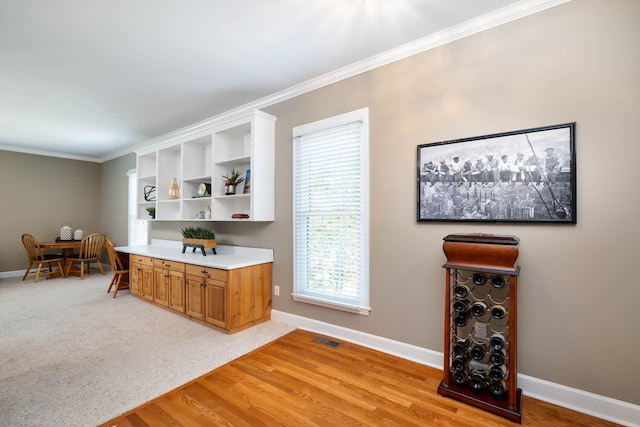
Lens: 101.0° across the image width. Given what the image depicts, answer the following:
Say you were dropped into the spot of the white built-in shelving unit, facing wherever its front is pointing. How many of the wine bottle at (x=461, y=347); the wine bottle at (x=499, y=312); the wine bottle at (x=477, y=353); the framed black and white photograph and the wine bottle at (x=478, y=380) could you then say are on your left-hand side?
5

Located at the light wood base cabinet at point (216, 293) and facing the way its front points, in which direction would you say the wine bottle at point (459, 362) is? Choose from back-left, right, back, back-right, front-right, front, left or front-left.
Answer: left

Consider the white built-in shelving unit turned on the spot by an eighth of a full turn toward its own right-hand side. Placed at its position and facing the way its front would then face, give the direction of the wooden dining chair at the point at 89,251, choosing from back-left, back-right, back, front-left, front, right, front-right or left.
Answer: front-right

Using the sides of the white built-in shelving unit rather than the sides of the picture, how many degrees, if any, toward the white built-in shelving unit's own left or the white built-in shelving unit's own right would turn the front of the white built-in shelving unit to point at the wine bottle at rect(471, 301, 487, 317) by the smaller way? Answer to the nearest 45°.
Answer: approximately 90° to the white built-in shelving unit's own left

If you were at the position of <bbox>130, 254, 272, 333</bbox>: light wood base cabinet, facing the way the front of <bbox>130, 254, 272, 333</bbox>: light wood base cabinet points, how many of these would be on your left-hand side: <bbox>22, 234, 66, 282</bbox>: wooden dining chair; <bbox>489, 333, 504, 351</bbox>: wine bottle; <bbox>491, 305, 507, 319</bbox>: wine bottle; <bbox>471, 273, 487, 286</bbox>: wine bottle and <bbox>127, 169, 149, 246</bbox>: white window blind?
3

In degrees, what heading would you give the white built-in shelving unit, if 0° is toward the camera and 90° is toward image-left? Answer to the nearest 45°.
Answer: approximately 45°

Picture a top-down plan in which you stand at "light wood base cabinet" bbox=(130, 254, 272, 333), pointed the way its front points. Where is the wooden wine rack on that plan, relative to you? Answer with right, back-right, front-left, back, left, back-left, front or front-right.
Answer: left

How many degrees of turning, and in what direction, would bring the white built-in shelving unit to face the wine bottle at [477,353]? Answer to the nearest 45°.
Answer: approximately 90° to its left

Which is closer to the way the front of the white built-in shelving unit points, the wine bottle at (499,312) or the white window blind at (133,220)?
the wine bottle

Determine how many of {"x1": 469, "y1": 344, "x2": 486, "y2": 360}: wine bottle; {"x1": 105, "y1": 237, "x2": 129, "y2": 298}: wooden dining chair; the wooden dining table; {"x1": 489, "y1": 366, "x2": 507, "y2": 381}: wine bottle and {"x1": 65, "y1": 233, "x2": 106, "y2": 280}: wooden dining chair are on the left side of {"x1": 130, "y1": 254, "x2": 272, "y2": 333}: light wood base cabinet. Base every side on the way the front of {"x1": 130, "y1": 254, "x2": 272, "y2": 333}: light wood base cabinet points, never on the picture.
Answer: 2

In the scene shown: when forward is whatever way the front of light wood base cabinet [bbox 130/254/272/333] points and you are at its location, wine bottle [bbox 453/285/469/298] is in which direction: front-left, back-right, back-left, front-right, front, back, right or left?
left

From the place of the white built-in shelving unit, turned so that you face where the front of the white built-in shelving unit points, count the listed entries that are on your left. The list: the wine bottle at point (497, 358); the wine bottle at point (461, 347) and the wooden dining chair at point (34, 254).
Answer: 2

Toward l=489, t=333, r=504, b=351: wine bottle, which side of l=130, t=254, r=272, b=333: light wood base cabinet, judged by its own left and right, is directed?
left

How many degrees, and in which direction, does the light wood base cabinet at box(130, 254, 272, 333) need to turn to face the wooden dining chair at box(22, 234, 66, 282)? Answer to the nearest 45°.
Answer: approximately 90° to its right

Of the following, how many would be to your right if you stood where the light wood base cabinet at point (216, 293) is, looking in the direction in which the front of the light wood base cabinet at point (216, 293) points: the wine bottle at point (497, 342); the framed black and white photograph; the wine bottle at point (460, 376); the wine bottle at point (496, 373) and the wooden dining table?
1

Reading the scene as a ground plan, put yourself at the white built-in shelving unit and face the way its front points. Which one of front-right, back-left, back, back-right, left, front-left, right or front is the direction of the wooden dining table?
right

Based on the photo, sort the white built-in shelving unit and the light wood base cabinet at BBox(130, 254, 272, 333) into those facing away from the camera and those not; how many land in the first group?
0

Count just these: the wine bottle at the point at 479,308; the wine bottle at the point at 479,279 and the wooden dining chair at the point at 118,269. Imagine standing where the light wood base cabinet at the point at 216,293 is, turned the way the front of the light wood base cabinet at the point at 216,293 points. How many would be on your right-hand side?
1

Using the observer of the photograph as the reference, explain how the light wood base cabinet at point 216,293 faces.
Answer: facing the viewer and to the left of the viewer
